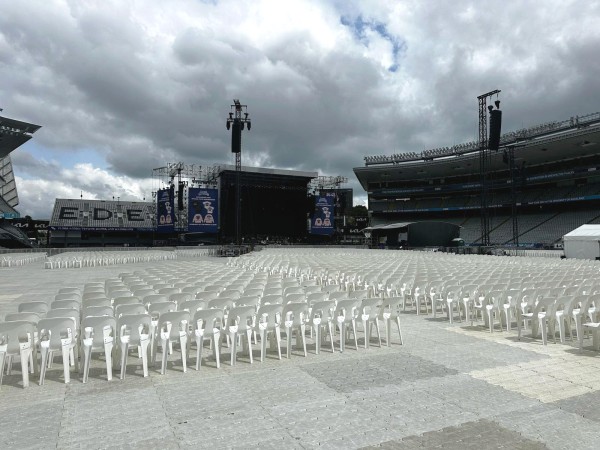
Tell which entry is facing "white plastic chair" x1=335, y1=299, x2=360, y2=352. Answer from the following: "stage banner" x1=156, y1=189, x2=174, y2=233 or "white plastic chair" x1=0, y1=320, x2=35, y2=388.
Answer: the stage banner

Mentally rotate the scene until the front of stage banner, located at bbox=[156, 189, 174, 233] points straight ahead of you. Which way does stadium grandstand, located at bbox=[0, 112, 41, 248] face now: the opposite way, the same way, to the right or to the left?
to the left

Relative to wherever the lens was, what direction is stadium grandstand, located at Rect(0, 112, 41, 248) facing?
facing to the right of the viewer

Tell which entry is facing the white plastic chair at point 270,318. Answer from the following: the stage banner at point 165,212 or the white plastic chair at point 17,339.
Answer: the stage banner

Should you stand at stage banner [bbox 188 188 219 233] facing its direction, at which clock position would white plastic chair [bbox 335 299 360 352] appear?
The white plastic chair is roughly at 12 o'clock from the stage banner.

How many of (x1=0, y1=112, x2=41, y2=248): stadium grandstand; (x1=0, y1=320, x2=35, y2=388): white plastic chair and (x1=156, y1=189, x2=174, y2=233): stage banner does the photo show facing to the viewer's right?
1

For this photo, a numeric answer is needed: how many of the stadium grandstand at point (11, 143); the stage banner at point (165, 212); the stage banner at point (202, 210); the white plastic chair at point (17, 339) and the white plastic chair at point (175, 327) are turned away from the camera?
2

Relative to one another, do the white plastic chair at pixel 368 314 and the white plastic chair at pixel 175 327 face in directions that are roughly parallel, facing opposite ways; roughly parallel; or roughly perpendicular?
roughly parallel

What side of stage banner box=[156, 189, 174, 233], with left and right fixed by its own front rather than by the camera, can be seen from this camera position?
front

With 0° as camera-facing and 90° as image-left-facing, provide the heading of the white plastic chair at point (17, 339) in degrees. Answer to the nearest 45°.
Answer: approximately 180°

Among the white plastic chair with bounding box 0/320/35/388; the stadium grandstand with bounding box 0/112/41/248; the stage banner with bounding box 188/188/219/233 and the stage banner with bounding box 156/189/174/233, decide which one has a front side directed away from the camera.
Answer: the white plastic chair

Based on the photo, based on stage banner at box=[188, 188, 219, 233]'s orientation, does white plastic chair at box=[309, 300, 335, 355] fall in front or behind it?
in front

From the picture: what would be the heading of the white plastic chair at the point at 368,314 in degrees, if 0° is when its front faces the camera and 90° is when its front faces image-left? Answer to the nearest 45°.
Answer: approximately 135°

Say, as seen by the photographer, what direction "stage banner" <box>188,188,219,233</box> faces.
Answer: facing the viewer

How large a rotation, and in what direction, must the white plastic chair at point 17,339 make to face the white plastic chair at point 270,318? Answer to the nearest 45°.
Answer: approximately 90° to its right

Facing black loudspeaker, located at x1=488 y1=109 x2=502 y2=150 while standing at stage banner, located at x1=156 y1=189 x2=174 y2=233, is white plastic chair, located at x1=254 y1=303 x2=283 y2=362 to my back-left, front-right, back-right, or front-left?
front-right

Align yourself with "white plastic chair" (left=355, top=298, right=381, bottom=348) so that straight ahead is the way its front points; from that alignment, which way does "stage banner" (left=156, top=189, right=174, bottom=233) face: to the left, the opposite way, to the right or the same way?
the opposite way

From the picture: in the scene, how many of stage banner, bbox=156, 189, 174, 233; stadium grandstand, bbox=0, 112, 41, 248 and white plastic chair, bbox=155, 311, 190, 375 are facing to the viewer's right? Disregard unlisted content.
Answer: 1

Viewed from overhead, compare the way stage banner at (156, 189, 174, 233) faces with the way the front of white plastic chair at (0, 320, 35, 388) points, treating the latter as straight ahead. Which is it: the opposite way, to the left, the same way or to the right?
the opposite way

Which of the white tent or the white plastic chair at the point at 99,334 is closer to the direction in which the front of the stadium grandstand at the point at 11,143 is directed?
the white tent
